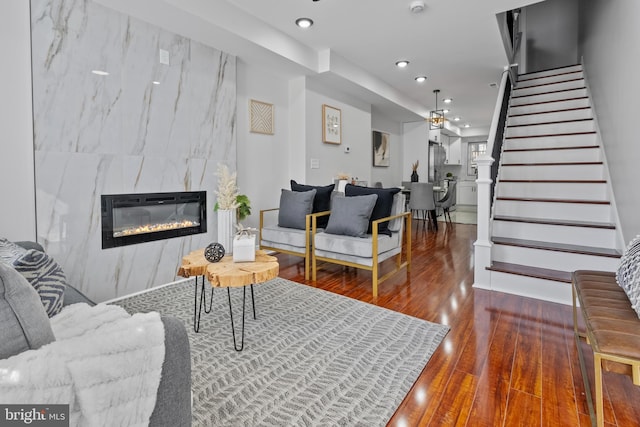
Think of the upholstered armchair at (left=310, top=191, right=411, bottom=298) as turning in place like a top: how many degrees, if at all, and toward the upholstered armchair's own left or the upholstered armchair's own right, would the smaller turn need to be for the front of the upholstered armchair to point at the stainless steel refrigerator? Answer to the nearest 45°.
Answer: approximately 135° to the upholstered armchair's own right

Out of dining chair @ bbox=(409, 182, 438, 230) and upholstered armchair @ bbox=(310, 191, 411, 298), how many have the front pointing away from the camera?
1

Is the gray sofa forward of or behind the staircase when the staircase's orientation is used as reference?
forward

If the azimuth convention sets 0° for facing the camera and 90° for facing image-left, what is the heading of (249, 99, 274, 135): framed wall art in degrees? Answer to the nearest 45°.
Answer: approximately 315°

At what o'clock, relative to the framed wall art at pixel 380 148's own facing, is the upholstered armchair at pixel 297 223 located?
The upholstered armchair is roughly at 2 o'clock from the framed wall art.

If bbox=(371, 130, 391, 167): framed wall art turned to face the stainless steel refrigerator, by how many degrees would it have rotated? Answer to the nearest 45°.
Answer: approximately 90° to its left

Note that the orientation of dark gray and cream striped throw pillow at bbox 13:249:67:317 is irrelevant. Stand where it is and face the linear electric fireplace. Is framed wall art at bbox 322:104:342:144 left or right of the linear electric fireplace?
right

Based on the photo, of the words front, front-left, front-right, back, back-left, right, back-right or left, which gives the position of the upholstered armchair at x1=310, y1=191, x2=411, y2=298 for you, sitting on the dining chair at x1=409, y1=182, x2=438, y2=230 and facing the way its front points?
back

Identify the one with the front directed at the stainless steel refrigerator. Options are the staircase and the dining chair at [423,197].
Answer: the dining chair

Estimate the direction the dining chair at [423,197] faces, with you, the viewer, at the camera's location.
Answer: facing away from the viewer

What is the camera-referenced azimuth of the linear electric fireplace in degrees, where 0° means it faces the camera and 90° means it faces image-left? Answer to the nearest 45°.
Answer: approximately 315°
